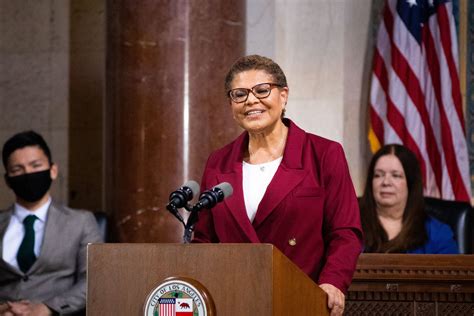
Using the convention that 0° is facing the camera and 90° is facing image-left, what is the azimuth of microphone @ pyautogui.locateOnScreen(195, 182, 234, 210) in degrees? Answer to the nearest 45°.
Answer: approximately 225°

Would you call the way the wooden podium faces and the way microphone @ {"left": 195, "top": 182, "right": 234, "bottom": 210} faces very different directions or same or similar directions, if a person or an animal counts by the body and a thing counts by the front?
very different directions

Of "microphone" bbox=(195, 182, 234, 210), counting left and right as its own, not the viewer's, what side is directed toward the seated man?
left

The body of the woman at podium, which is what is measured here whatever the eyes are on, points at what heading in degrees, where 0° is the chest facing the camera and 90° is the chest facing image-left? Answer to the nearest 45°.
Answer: approximately 45°

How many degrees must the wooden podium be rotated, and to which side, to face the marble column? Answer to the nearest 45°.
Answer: approximately 135° to its right

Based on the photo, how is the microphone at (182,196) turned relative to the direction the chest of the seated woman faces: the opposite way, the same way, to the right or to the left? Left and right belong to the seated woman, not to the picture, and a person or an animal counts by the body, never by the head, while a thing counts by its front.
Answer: the opposite way

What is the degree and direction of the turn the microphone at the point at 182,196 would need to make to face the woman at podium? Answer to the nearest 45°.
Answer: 0° — it already faces them

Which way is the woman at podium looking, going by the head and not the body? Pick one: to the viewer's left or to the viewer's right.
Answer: to the viewer's left

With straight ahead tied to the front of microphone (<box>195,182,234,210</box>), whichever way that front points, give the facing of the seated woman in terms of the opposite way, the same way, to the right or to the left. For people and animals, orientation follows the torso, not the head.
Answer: the opposite way

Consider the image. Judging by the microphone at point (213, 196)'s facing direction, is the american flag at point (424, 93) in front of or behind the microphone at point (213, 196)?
in front
